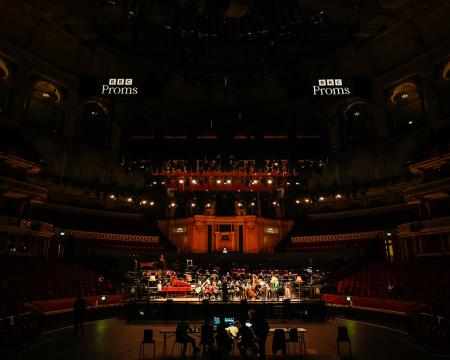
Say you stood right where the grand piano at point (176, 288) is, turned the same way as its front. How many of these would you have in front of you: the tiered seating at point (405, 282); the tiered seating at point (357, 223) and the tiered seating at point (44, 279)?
1

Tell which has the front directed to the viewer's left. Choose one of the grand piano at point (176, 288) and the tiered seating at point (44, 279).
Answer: the grand piano

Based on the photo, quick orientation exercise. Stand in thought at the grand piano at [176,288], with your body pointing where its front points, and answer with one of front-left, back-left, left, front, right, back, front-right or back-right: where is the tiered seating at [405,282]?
back

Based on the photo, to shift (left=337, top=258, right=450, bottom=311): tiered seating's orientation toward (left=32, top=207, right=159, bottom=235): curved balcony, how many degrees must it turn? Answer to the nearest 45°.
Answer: approximately 45° to its right

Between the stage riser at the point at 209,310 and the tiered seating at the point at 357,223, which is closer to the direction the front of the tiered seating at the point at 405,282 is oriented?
the stage riser

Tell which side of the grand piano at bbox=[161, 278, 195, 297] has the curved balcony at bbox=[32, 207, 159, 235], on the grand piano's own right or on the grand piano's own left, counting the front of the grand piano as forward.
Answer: on the grand piano's own right

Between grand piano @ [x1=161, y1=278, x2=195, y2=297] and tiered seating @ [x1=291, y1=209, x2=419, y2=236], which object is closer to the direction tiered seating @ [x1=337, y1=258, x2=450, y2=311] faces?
the grand piano

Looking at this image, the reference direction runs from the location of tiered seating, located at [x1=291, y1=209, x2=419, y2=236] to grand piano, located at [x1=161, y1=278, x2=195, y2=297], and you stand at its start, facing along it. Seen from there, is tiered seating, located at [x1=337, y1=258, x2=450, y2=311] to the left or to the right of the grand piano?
left

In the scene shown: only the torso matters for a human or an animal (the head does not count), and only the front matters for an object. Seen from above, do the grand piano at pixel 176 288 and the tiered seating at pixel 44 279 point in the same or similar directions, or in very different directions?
very different directions

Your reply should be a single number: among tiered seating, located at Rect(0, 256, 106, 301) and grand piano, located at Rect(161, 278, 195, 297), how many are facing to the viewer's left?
1

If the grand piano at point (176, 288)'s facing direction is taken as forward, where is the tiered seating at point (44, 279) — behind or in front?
in front

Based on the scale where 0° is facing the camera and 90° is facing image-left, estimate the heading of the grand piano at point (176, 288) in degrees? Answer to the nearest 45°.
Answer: approximately 90°
